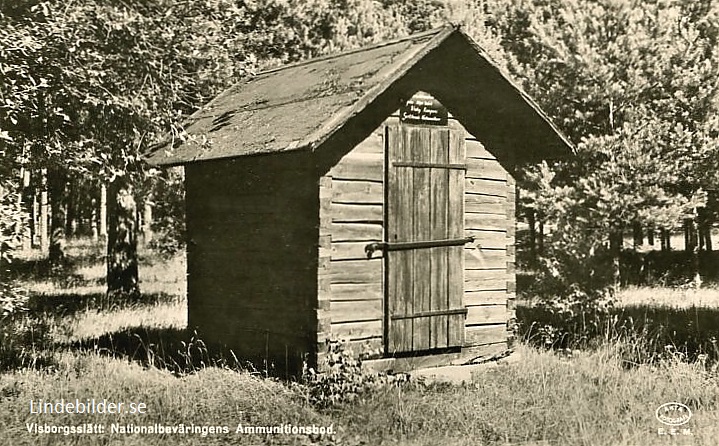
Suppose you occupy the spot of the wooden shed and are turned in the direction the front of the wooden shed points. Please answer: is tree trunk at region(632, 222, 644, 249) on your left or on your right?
on your left

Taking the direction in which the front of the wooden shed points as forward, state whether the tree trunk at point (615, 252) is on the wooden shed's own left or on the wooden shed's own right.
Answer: on the wooden shed's own left

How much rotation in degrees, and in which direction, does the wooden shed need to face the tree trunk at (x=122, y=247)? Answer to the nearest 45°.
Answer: approximately 180°

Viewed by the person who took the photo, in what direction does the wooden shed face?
facing the viewer and to the right of the viewer

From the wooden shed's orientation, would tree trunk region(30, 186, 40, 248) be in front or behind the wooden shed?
behind
